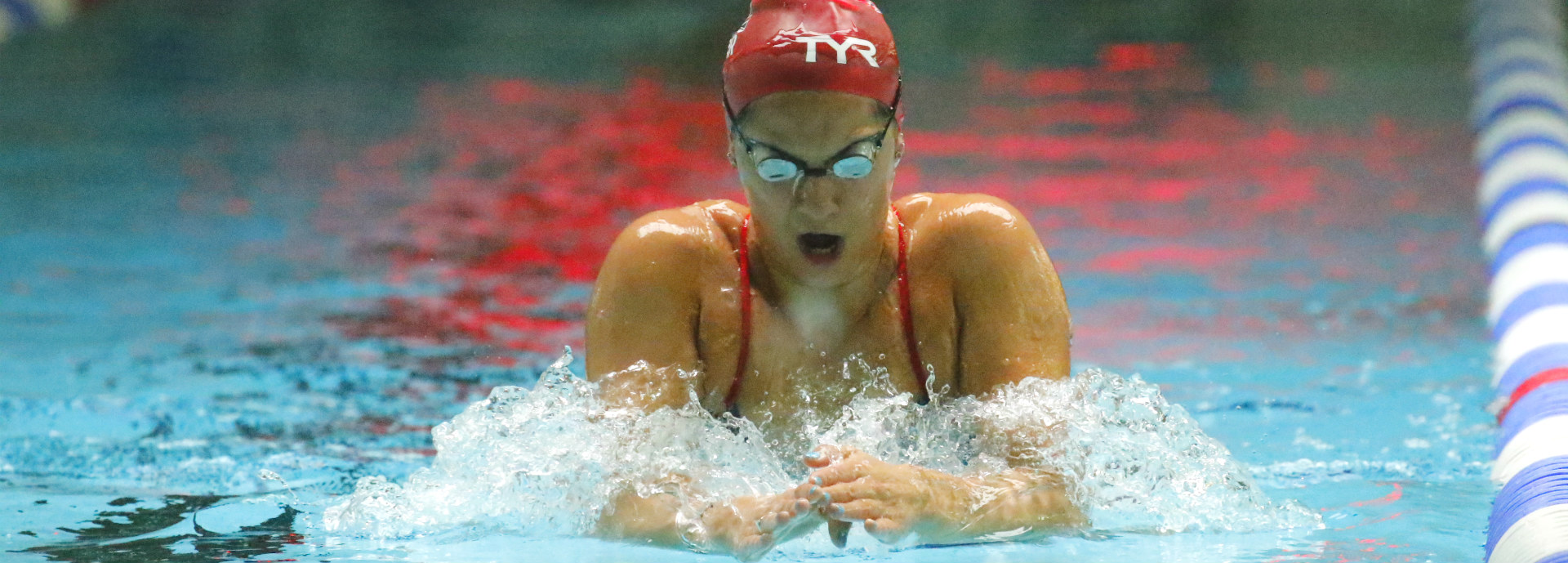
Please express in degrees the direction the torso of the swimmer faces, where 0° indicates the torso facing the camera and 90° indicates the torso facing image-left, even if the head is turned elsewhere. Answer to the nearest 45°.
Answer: approximately 0°
